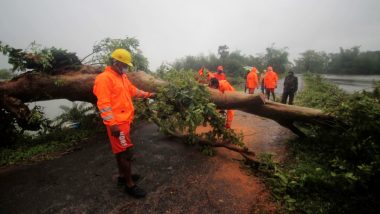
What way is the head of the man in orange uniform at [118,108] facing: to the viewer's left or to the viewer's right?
to the viewer's right

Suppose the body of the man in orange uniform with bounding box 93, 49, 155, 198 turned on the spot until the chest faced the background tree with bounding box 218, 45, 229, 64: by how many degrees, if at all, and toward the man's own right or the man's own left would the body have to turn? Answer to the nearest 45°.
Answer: approximately 90° to the man's own left

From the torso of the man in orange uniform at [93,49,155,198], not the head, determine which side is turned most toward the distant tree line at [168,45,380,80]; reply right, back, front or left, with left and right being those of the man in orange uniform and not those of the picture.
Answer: left

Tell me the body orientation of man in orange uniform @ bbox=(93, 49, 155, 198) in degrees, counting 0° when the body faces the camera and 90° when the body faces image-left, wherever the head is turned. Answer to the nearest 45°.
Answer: approximately 315°

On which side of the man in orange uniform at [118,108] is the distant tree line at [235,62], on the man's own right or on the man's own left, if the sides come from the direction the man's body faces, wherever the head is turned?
on the man's own left
